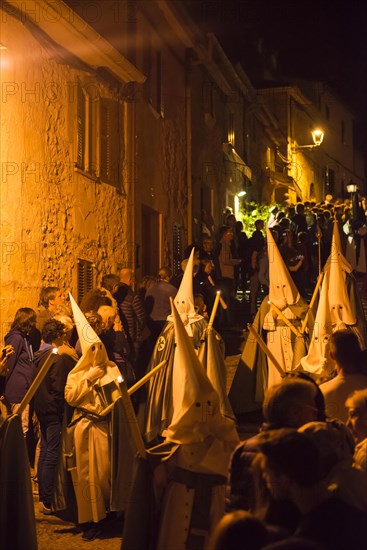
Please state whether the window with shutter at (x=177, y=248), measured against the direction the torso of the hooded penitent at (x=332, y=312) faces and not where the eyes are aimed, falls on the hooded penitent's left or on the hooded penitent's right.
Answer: on the hooded penitent's right

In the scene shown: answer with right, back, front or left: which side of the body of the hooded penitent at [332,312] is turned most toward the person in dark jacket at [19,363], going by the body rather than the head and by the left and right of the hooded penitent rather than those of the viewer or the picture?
front

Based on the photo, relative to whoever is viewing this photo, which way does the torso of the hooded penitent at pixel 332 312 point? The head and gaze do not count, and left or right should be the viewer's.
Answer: facing the viewer and to the left of the viewer

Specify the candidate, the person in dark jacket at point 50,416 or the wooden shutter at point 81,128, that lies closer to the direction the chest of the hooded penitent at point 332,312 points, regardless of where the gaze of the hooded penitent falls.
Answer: the person in dark jacket

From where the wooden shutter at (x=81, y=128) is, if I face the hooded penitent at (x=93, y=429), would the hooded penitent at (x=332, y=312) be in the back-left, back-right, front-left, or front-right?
front-left

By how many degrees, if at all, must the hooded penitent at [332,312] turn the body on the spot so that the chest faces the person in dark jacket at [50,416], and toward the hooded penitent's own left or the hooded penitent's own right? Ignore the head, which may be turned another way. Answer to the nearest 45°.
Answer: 0° — they already face them

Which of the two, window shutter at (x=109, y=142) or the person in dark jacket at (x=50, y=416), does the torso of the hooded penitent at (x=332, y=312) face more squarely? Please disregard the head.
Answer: the person in dark jacket

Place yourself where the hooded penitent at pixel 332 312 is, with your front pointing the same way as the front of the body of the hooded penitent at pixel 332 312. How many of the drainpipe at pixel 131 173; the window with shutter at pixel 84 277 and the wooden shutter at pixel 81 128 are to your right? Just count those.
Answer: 3

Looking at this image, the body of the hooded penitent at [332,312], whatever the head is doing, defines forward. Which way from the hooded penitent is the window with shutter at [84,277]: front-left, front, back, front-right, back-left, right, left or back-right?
right

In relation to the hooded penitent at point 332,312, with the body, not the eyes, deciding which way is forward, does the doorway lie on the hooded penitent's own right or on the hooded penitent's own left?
on the hooded penitent's own right

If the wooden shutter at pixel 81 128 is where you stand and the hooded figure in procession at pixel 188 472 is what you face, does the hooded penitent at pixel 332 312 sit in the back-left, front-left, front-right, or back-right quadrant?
front-left

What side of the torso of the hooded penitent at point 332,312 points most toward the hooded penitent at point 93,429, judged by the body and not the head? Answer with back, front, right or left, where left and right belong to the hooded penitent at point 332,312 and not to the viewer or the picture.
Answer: front

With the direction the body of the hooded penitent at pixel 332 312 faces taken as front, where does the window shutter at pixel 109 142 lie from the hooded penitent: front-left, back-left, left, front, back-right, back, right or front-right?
right
